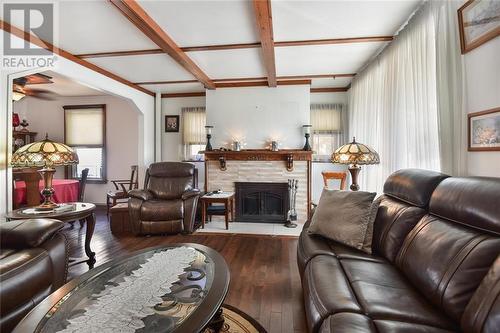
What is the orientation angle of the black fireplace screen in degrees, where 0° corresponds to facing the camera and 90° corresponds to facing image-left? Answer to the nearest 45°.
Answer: approximately 0°

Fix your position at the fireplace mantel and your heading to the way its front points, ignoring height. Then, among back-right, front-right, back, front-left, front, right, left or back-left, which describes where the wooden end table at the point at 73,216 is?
front-right

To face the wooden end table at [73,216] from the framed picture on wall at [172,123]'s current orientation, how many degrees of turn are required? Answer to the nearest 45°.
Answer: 0° — it already faces it

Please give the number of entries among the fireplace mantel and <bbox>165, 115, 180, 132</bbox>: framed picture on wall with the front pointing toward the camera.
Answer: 2

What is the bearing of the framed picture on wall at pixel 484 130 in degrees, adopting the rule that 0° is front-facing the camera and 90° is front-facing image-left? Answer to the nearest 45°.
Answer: approximately 45°

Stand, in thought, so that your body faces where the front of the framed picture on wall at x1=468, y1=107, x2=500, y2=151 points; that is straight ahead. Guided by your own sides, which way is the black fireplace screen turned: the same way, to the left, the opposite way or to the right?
to the left

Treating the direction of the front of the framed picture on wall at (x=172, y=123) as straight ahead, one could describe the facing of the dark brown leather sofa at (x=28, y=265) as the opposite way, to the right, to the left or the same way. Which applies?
to the left

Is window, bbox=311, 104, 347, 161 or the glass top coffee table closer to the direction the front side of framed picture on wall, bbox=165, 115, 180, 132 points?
the glass top coffee table

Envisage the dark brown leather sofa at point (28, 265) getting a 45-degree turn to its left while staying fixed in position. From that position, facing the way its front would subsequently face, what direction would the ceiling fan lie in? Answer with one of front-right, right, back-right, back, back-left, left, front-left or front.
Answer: left

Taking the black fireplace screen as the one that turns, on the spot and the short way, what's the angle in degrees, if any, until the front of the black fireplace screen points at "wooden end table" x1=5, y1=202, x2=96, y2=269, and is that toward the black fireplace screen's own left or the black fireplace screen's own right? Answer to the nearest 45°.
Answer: approximately 45° to the black fireplace screen's own right
